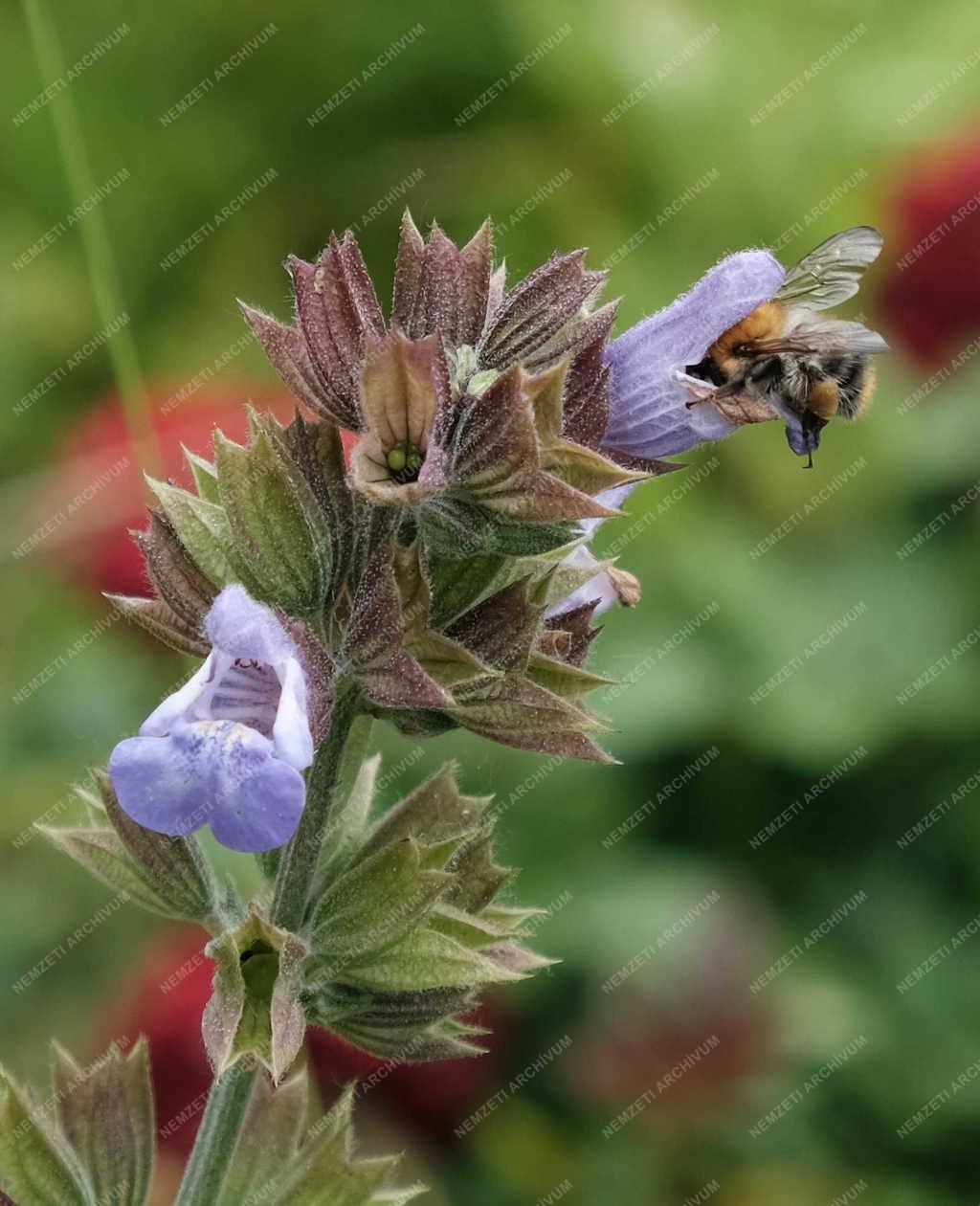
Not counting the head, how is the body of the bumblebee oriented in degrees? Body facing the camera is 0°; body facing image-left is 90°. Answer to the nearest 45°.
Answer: approximately 90°
